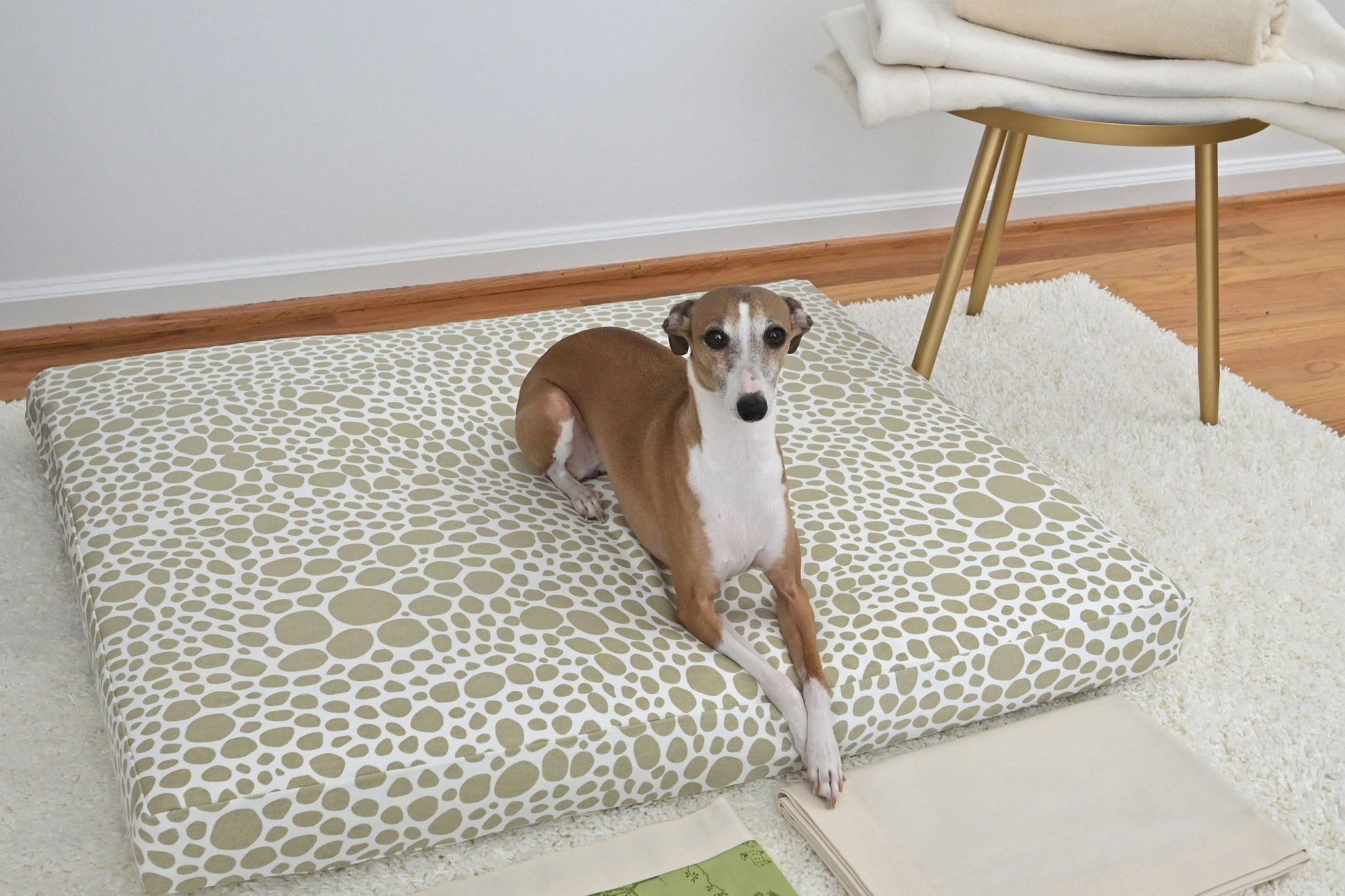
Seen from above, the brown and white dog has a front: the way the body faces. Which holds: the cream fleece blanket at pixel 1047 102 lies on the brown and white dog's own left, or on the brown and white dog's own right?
on the brown and white dog's own left

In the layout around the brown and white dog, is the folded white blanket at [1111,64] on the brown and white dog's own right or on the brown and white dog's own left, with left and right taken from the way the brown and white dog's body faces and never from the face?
on the brown and white dog's own left

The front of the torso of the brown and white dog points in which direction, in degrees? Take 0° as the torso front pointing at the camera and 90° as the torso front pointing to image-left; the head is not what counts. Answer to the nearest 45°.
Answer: approximately 315°

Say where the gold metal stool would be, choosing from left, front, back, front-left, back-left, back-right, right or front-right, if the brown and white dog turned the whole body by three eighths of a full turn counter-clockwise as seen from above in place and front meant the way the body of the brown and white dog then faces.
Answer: front-right

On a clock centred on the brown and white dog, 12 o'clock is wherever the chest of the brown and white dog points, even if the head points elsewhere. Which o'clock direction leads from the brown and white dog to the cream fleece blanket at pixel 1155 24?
The cream fleece blanket is roughly at 9 o'clock from the brown and white dog.
